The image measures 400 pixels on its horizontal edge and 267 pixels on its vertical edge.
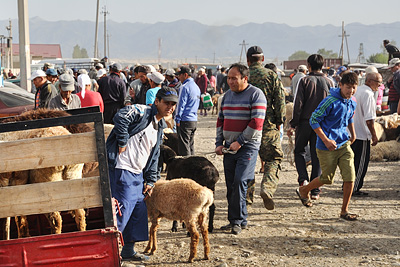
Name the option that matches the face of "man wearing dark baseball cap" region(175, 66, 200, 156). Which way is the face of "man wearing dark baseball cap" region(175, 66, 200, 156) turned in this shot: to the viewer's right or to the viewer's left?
to the viewer's left

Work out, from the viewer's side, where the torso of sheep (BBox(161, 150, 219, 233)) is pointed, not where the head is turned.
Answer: to the viewer's left

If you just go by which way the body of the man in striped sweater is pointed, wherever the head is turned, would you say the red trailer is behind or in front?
in front

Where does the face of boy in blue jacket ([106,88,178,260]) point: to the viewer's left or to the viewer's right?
to the viewer's right

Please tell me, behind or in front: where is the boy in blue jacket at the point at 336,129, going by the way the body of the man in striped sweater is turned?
behind

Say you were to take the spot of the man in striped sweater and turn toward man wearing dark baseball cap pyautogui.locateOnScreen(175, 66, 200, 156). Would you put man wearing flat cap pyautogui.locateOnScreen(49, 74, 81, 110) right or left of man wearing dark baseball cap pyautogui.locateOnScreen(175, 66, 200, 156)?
left
